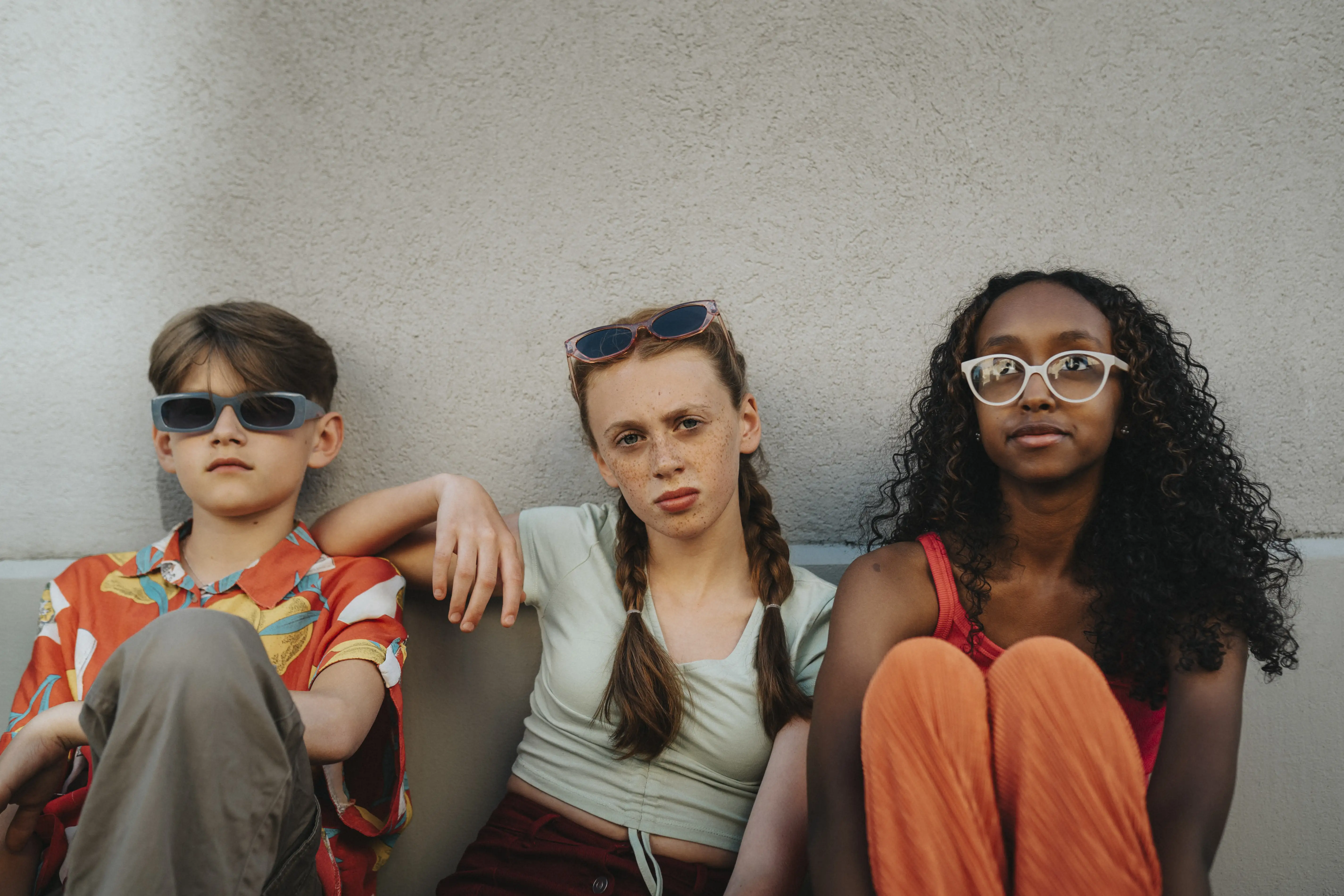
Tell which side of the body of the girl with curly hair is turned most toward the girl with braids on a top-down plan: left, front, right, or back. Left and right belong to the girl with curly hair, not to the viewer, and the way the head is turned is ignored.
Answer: right

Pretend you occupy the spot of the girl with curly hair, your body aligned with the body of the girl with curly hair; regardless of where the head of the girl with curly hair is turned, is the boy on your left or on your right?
on your right

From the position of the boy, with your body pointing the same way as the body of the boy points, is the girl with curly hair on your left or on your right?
on your left

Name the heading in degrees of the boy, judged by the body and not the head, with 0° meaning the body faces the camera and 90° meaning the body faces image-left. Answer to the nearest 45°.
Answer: approximately 0°

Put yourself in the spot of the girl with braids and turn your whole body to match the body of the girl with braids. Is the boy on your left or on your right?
on your right

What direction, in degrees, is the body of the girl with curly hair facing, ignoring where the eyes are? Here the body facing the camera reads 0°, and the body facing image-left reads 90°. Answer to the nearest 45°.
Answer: approximately 0°
